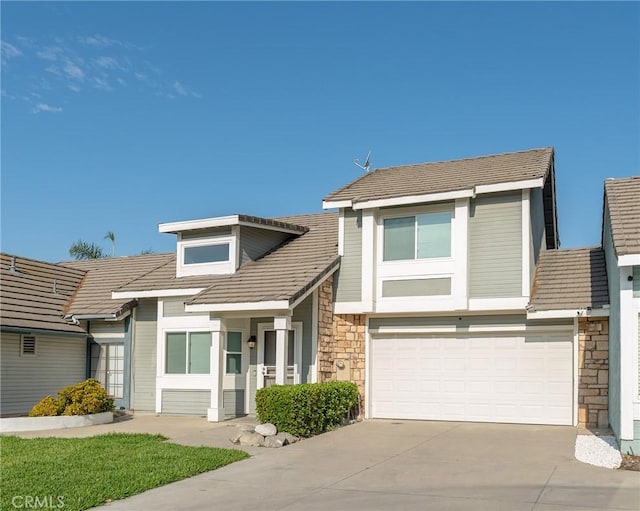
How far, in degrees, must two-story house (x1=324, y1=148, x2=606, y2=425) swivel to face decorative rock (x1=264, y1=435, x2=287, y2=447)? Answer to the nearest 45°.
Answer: approximately 45° to its right

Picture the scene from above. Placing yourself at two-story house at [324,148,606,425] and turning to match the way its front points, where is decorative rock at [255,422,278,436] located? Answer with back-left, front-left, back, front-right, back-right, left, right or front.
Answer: front-right

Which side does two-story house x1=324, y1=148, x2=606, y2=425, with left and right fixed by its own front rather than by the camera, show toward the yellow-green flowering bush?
right

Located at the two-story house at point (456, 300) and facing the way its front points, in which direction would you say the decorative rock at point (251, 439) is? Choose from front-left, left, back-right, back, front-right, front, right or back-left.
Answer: front-right

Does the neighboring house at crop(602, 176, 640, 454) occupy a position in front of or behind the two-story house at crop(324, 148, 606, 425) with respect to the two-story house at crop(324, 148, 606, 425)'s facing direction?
in front

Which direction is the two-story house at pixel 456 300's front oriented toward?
toward the camera

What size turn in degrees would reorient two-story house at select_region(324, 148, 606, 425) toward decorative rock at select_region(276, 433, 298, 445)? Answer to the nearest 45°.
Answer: approximately 45° to its right

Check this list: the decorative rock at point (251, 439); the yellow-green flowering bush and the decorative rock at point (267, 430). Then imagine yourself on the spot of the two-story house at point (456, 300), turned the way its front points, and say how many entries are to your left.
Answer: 0
